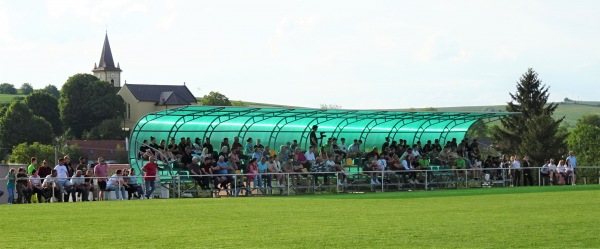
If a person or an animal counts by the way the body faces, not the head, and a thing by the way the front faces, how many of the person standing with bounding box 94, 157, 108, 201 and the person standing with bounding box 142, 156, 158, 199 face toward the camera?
2

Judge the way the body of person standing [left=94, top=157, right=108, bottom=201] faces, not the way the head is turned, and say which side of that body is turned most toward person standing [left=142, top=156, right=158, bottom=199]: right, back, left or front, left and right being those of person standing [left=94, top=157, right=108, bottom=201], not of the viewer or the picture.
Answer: left

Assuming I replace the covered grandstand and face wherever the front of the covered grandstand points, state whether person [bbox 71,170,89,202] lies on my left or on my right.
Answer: on my right

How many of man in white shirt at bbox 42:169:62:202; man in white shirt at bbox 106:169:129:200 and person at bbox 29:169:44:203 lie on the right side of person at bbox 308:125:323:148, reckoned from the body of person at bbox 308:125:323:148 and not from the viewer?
3

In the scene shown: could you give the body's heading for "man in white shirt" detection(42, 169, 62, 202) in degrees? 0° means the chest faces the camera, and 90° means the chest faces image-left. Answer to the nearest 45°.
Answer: approximately 315°

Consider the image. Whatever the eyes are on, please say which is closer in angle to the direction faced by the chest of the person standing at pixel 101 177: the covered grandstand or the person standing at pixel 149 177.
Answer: the person standing

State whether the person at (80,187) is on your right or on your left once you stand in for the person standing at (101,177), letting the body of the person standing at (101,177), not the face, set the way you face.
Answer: on your right

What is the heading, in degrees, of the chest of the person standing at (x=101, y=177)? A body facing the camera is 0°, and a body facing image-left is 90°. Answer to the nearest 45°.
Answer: approximately 0°

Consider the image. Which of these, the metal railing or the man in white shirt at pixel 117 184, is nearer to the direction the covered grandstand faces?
the metal railing

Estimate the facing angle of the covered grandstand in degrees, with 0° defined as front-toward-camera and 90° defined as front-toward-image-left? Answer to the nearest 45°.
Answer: approximately 315°
